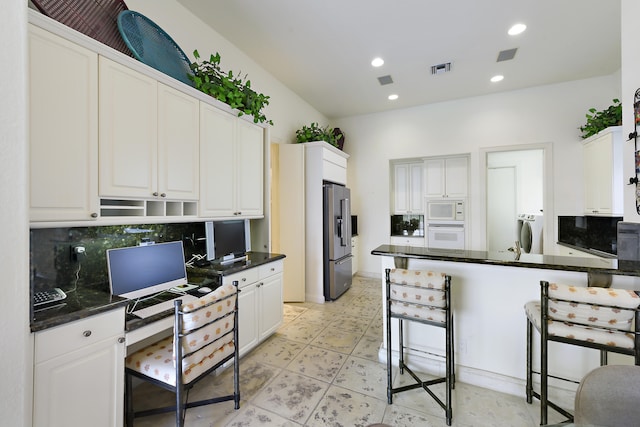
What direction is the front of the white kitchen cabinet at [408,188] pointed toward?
toward the camera

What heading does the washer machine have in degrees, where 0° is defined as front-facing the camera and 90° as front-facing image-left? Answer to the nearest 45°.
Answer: approximately 45°

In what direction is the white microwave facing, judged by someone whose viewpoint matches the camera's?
facing the viewer

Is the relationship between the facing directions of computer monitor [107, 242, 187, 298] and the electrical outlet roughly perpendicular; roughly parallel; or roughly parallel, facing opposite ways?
roughly parallel

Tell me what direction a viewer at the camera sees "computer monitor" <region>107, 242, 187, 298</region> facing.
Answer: facing the viewer and to the right of the viewer

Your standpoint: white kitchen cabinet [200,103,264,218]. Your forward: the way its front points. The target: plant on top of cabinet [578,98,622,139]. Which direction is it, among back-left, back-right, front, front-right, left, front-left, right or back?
front-left

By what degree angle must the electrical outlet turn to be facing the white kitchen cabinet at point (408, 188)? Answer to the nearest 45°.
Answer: approximately 45° to its left

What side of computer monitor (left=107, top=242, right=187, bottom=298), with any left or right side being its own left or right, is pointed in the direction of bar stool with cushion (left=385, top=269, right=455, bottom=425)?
front

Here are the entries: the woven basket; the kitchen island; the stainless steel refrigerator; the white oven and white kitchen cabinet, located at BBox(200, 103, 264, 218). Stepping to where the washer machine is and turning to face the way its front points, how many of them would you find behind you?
0

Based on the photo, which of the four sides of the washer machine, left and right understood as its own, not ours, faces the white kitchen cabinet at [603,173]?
left

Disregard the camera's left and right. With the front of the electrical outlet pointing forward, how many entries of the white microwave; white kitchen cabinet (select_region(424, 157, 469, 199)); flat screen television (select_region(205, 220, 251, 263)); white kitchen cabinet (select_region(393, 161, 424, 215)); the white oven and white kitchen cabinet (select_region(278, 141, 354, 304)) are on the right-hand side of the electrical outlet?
0

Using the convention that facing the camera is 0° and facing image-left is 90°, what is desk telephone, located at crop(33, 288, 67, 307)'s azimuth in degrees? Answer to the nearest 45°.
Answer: approximately 315°

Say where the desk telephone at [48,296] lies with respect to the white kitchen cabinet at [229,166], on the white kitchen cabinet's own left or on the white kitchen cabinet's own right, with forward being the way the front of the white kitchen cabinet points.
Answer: on the white kitchen cabinet's own right

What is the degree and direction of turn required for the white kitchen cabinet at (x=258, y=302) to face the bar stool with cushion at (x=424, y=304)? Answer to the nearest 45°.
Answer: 0° — it already faces it

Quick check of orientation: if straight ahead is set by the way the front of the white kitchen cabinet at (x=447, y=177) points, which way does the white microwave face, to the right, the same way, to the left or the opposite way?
the same way

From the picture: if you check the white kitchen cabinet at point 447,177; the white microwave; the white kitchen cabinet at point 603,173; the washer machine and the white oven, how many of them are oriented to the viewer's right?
0

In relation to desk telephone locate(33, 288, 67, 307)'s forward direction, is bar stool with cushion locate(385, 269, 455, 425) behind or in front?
in front

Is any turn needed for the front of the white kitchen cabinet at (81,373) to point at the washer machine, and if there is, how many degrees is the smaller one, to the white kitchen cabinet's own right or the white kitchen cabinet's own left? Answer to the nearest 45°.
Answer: approximately 45° to the white kitchen cabinet's own left

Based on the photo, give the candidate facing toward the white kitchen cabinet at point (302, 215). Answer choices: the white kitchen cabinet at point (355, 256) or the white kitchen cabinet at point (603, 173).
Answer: the white kitchen cabinet at point (603, 173)
